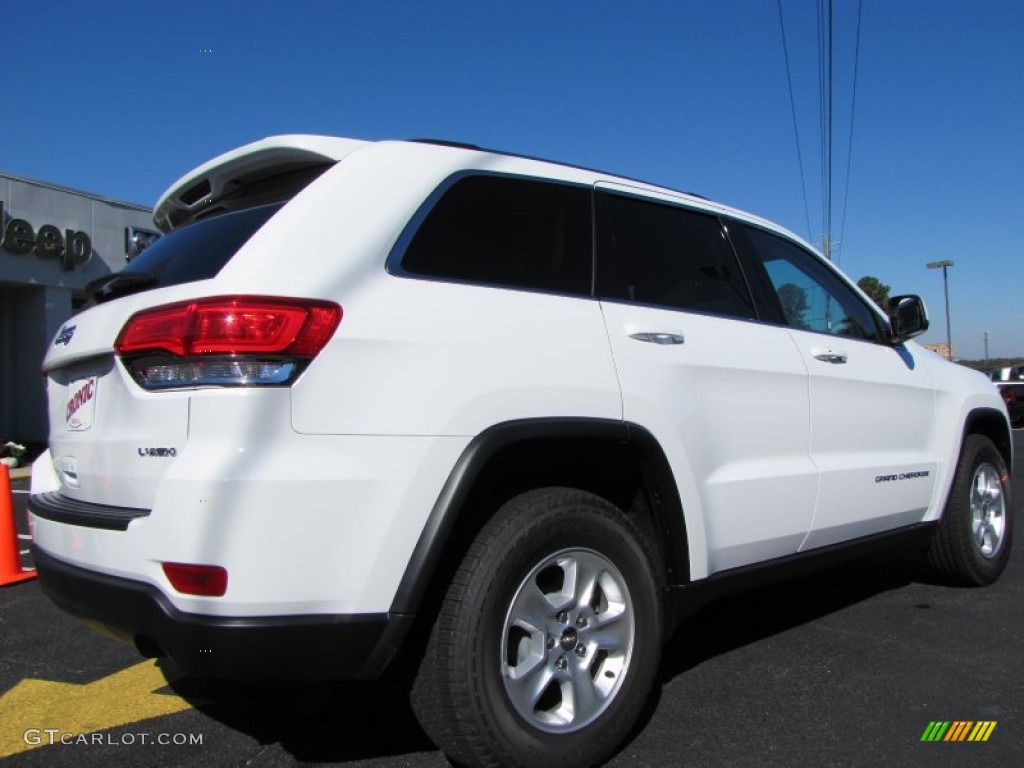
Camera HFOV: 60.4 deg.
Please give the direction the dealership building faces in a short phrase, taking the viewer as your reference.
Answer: facing the viewer and to the right of the viewer

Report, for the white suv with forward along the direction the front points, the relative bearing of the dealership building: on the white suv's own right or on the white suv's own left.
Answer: on the white suv's own left

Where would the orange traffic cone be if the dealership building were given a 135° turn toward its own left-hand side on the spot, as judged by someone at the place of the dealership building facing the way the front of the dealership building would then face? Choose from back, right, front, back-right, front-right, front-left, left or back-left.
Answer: back

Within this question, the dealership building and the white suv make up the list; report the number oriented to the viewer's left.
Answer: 0

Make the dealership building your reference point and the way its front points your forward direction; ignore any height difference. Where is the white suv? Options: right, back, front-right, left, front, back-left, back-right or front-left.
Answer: front-right

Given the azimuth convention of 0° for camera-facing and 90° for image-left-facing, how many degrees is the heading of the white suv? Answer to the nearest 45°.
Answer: approximately 225°
